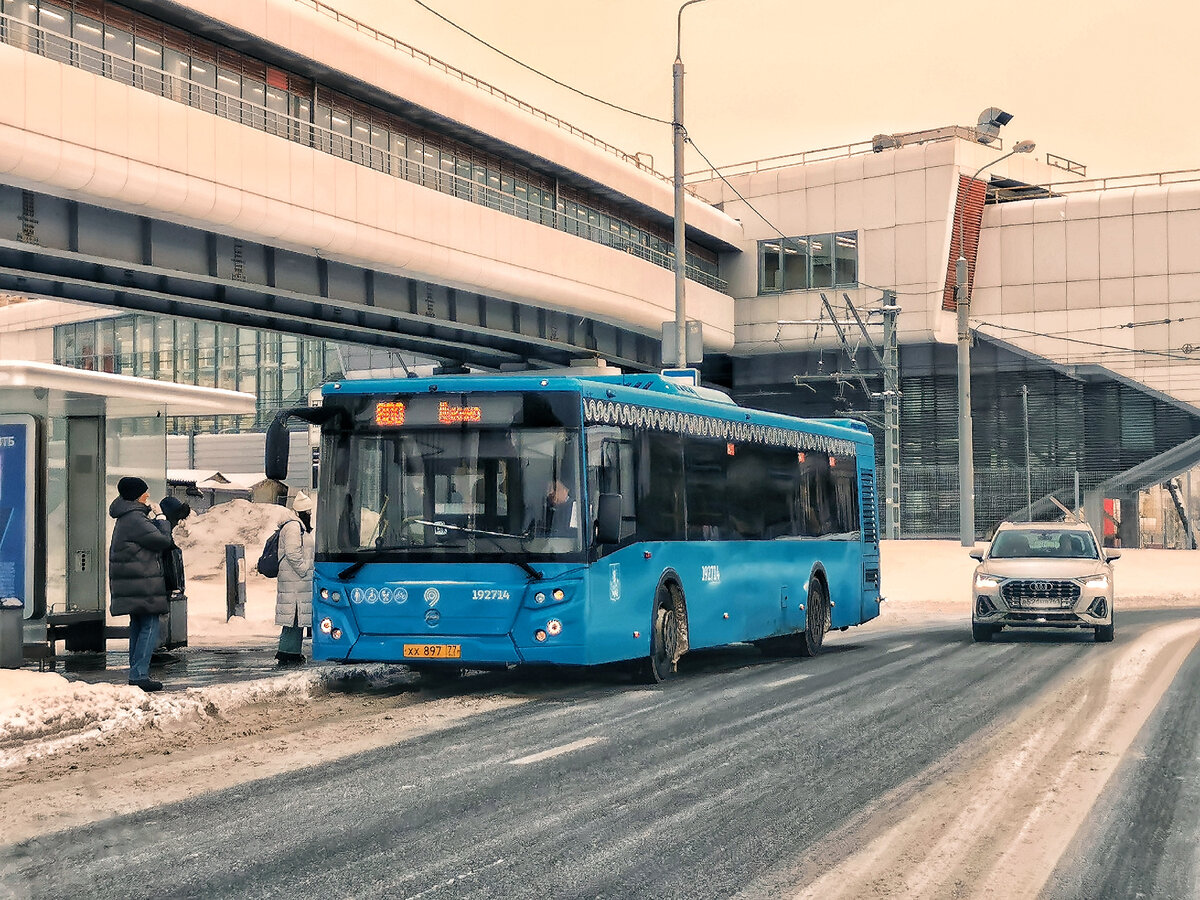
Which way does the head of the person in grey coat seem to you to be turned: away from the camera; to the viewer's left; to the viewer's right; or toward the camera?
to the viewer's right

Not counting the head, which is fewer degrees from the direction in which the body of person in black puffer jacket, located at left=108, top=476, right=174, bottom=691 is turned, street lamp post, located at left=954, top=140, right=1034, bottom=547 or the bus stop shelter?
the street lamp post

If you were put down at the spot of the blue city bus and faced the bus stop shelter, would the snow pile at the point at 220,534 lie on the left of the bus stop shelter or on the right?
right

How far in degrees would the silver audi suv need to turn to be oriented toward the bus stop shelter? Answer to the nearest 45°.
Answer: approximately 45° to its right

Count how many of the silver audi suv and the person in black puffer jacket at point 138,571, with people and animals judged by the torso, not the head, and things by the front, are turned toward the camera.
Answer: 1

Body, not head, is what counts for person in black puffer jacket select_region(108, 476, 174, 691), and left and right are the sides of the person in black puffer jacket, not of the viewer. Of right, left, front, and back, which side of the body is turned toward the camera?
right

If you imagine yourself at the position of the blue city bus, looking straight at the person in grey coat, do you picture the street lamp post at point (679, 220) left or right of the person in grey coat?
right

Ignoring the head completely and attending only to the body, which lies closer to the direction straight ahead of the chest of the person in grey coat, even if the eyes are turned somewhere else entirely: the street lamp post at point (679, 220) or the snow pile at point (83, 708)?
the street lamp post

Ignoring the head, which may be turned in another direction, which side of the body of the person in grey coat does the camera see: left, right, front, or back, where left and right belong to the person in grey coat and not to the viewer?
right
